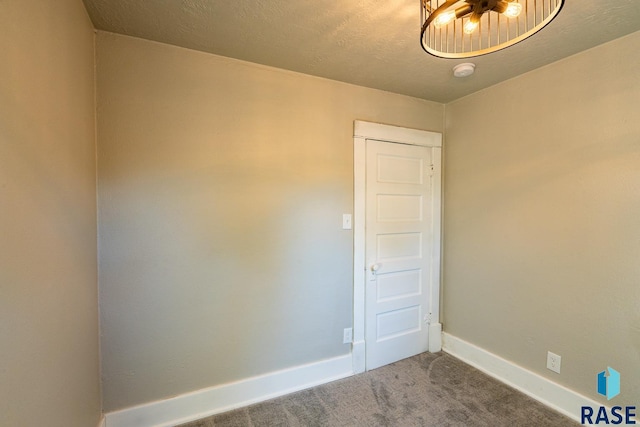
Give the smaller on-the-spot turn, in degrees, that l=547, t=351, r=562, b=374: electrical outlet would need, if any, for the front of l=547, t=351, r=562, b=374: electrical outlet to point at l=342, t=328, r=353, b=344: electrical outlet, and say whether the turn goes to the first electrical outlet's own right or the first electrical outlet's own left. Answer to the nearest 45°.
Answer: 0° — it already faces it

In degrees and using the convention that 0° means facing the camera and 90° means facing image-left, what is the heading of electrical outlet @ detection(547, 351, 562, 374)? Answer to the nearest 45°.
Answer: approximately 45°

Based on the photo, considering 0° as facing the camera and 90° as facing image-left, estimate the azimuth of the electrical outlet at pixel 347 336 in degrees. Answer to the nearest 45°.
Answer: approximately 315°

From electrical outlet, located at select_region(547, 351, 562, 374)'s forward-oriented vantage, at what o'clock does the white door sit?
The white door is roughly at 1 o'clock from the electrical outlet.
